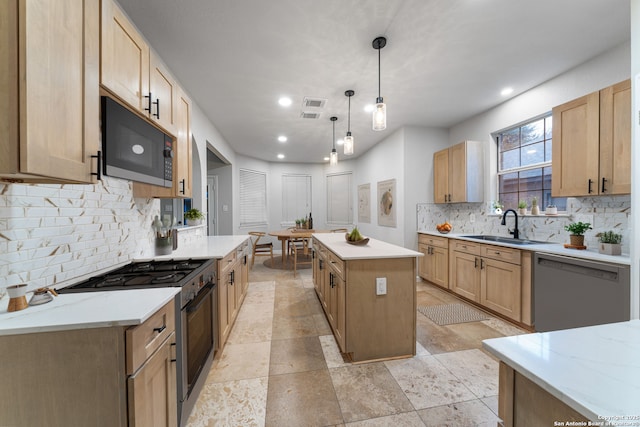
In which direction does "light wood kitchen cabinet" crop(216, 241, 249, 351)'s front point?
to the viewer's right

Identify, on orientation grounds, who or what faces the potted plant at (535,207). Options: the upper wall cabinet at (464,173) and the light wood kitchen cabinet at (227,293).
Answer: the light wood kitchen cabinet

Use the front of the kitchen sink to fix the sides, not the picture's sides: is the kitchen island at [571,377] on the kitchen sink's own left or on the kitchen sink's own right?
on the kitchen sink's own left

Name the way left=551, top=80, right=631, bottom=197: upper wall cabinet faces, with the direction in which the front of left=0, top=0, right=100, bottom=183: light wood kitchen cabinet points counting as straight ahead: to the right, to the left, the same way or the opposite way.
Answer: the opposite way

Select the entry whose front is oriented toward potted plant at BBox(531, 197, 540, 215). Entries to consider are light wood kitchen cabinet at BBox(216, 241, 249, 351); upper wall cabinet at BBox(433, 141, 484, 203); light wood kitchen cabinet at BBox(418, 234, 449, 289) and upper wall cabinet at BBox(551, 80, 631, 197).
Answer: light wood kitchen cabinet at BBox(216, 241, 249, 351)

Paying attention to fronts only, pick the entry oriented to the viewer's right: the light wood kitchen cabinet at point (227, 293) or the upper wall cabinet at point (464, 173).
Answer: the light wood kitchen cabinet
